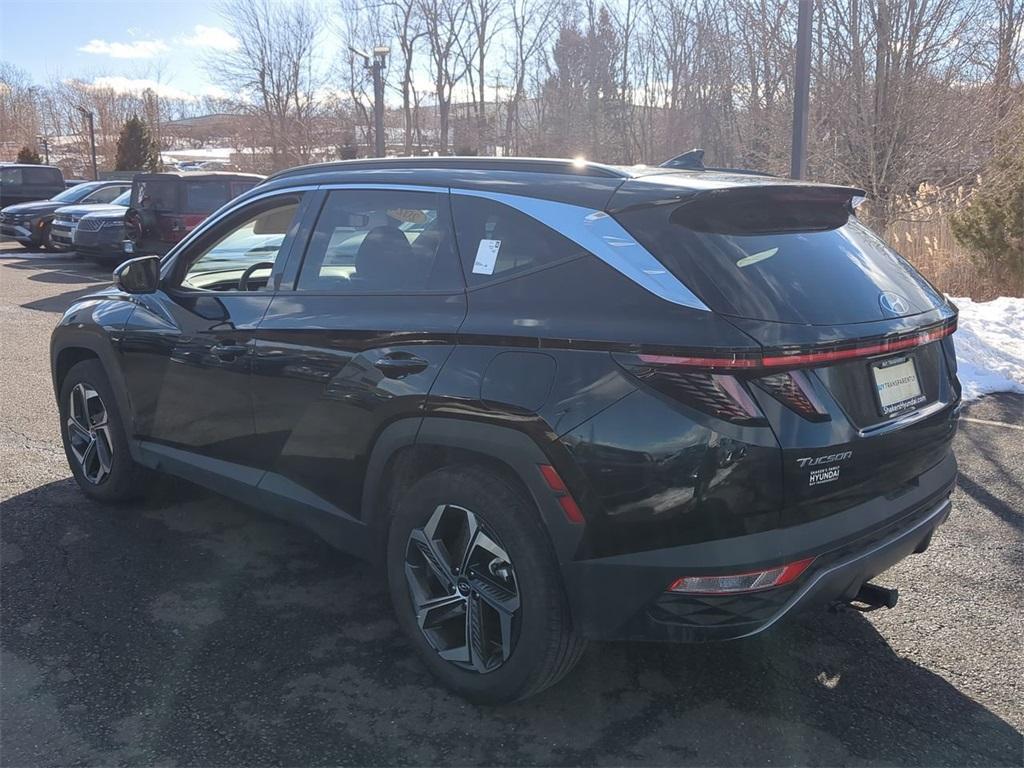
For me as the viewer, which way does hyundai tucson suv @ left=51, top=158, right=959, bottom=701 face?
facing away from the viewer and to the left of the viewer

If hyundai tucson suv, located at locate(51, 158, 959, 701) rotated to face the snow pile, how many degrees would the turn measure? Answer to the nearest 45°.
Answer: approximately 90° to its right

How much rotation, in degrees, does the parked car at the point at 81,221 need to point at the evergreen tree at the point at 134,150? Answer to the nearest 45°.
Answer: approximately 135° to its right

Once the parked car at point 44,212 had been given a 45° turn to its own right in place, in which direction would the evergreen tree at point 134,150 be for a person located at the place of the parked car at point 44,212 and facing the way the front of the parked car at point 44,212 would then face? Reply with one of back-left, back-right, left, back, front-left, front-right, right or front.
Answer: right

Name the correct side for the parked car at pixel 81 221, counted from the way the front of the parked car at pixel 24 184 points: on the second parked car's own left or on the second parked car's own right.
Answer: on the second parked car's own left

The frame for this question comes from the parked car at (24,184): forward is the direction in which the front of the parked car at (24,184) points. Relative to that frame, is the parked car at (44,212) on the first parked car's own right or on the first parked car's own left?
on the first parked car's own left

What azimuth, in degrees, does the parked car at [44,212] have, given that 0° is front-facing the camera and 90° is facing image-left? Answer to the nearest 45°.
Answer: approximately 45°

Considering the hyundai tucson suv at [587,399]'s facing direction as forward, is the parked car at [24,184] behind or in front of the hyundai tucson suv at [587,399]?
in front

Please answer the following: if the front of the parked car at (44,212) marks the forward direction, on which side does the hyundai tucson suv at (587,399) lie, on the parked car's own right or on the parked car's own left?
on the parked car's own left

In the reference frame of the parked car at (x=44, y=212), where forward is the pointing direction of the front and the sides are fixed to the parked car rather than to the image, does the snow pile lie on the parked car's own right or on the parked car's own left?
on the parked car's own left
